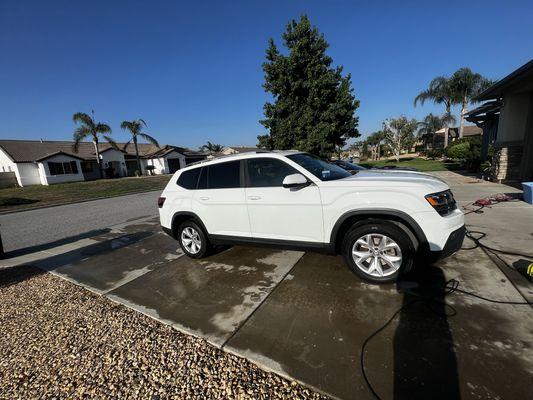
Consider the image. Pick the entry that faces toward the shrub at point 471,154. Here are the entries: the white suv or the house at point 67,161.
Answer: the house

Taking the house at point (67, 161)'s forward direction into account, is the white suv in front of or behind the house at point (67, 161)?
in front

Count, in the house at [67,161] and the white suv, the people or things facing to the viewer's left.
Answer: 0

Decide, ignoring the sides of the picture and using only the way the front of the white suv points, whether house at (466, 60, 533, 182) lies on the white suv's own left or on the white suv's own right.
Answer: on the white suv's own left

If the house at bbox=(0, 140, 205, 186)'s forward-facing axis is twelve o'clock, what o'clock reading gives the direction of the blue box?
The blue box is roughly at 1 o'clock from the house.

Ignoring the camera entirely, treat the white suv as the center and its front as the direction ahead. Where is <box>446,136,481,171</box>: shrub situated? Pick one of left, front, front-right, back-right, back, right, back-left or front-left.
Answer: left

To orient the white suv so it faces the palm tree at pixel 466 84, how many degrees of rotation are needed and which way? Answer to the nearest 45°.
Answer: approximately 90° to its left

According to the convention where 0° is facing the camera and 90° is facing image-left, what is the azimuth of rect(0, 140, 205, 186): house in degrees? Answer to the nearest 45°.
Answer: approximately 315°

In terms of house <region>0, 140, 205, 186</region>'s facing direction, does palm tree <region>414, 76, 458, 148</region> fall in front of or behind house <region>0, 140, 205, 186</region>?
in front

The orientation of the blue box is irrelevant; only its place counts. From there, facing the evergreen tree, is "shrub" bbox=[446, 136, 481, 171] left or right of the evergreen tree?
right

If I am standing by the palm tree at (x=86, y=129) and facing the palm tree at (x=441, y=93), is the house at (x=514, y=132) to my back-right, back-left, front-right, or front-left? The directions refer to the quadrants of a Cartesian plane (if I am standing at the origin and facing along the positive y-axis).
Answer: front-right

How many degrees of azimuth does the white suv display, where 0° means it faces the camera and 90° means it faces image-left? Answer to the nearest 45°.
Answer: approximately 315°

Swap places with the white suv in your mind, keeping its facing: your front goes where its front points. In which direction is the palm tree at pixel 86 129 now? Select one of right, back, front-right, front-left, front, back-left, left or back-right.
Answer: back
